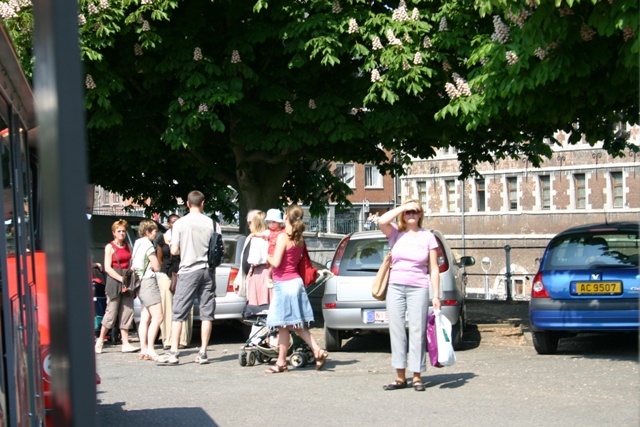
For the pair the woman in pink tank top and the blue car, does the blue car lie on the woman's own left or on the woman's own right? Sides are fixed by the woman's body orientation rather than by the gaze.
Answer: on the woman's own right

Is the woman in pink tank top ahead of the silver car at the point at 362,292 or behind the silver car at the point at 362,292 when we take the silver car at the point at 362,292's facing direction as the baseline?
behind

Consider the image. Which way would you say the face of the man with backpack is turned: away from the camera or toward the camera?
away from the camera

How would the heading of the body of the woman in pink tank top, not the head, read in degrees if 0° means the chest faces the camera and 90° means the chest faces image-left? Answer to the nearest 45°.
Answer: approximately 135°

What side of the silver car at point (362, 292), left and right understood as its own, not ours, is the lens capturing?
back

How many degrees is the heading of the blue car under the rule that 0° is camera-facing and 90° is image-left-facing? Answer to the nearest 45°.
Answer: approximately 180°

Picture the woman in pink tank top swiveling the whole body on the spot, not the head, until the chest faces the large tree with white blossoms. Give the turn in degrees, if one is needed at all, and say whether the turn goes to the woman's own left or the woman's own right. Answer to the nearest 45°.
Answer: approximately 45° to the woman's own right

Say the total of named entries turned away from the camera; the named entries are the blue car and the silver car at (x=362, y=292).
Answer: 2

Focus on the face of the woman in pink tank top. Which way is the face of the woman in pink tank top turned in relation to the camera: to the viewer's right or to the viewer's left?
to the viewer's left

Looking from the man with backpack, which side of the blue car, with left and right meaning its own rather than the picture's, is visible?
left
